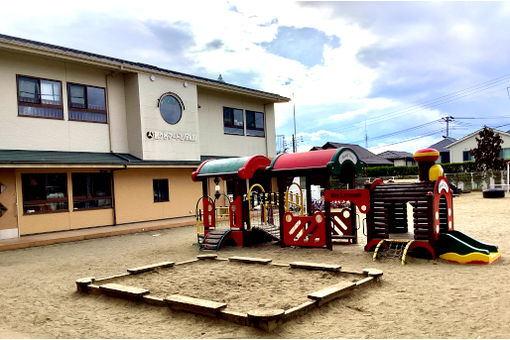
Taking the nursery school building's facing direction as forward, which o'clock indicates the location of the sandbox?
The sandbox is roughly at 1 o'clock from the nursery school building.

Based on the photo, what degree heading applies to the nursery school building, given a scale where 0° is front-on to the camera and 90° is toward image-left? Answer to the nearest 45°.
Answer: approximately 315°

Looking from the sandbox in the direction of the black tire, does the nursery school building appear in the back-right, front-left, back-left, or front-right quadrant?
front-left

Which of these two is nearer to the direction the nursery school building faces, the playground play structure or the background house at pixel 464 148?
the playground play structure

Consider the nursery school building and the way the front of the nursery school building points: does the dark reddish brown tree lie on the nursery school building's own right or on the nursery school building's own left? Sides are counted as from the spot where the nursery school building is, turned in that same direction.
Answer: on the nursery school building's own left

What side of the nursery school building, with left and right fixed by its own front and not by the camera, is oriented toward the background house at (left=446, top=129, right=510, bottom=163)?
left

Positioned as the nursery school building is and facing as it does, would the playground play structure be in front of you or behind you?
in front

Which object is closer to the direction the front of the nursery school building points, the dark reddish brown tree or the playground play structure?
the playground play structure

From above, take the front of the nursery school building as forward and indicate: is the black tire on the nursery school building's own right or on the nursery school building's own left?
on the nursery school building's own left
